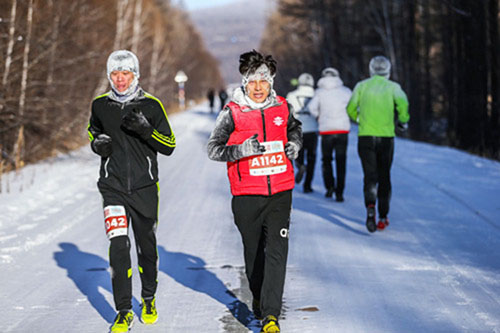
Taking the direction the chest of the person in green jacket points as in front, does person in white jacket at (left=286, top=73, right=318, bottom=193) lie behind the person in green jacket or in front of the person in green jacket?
in front

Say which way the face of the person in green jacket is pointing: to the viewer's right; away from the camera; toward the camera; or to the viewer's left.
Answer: away from the camera

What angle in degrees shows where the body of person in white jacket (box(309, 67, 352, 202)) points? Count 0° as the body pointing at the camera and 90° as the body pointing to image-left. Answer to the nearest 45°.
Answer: approximately 180°

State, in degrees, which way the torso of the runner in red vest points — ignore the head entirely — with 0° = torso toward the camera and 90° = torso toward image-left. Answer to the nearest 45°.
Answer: approximately 0°

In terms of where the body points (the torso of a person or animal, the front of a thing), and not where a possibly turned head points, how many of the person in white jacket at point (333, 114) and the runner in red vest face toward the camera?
1

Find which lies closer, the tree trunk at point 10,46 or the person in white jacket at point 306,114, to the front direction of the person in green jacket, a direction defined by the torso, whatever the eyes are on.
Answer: the person in white jacket

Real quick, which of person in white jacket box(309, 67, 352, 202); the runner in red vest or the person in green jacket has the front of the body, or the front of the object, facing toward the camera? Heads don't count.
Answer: the runner in red vest

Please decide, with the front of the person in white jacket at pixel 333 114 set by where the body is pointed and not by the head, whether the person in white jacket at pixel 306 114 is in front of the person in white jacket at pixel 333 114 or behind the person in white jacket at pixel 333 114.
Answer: in front

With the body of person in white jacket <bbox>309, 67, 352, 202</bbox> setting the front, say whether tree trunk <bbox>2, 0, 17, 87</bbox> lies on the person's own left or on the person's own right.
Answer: on the person's own left

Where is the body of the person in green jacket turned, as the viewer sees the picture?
away from the camera

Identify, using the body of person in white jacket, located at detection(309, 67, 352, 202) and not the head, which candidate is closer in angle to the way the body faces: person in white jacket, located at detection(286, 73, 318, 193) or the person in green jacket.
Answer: the person in white jacket

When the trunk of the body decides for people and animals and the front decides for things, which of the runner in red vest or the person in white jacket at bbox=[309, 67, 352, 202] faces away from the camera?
the person in white jacket

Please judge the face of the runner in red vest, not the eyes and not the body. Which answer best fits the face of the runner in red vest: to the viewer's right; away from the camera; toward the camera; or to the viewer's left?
toward the camera

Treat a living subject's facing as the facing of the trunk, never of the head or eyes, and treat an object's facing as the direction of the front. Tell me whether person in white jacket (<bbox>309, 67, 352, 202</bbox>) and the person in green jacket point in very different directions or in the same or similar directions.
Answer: same or similar directions

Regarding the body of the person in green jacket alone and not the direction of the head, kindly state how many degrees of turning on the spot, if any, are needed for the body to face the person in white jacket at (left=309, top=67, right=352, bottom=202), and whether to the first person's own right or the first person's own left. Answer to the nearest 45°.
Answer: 0° — they already face them
